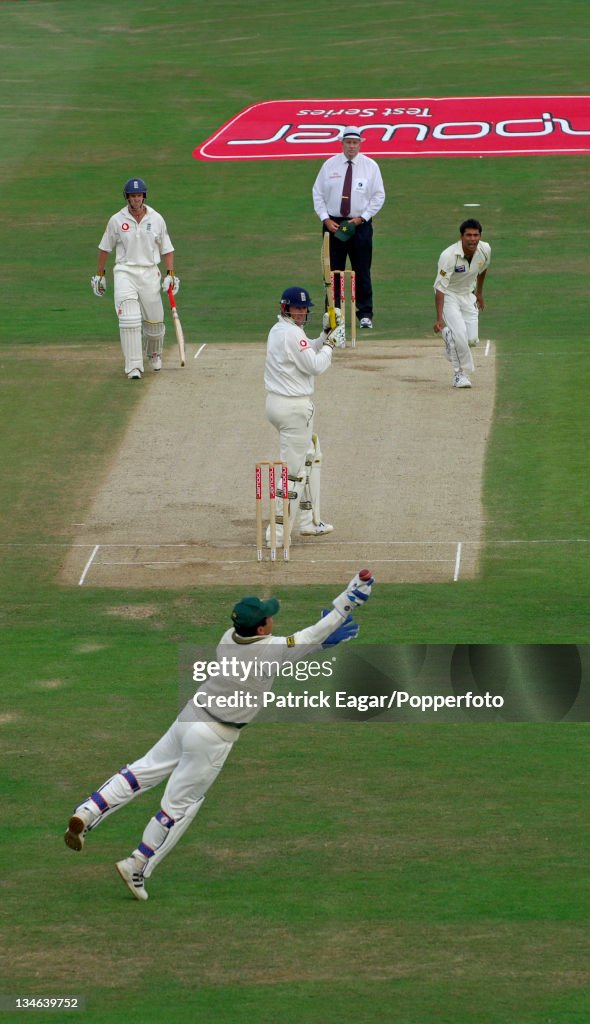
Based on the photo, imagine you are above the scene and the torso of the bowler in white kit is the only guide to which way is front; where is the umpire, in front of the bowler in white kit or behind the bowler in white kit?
behind

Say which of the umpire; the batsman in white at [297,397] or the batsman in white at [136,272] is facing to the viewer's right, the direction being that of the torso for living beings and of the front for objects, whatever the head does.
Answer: the batsman in white at [297,397]

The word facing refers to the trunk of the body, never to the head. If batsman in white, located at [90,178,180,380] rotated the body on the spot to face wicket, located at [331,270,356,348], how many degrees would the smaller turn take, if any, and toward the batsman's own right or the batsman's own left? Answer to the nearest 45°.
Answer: approximately 90° to the batsman's own left

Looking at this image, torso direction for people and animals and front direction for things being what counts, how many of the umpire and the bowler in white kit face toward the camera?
2

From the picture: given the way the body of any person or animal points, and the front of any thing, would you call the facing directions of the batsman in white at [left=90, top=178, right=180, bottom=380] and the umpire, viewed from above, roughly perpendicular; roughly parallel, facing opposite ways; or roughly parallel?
roughly parallel

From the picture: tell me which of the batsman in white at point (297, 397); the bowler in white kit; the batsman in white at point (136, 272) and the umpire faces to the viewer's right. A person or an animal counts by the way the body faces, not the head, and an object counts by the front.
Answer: the batsman in white at point (297, 397)

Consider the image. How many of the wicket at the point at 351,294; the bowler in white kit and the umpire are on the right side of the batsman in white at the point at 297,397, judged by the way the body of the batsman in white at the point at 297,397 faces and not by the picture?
0

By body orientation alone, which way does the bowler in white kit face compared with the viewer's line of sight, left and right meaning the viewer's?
facing the viewer

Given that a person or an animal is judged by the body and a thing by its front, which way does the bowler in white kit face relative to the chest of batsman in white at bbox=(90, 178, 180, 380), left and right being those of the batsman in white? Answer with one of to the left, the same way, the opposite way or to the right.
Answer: the same way

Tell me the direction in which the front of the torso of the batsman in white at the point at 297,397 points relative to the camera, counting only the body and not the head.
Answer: to the viewer's right

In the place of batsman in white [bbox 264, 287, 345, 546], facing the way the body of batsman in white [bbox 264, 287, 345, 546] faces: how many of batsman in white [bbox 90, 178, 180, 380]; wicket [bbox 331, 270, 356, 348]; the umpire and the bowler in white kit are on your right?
0

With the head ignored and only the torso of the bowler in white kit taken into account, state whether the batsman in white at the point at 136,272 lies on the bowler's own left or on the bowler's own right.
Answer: on the bowler's own right

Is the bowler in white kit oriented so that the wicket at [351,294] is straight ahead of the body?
no

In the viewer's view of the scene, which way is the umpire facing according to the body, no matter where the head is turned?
toward the camera

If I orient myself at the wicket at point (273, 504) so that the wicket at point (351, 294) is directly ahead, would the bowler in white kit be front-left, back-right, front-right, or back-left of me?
front-right

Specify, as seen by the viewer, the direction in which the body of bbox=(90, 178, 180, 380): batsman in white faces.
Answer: toward the camera

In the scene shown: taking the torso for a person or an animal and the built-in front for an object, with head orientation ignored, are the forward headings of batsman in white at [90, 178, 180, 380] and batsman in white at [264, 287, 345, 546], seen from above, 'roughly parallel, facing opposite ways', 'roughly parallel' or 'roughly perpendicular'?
roughly perpendicular

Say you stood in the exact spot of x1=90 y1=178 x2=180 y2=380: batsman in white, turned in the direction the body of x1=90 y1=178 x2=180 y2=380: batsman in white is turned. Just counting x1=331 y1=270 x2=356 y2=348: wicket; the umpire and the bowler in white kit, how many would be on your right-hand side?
0

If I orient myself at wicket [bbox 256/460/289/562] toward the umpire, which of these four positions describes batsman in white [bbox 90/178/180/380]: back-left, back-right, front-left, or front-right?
front-left
